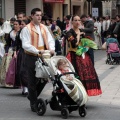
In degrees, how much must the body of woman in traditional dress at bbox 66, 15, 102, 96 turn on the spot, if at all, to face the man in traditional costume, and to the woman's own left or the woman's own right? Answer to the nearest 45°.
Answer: approximately 90° to the woman's own right

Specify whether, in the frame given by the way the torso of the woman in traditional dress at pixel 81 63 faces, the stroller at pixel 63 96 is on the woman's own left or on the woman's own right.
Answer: on the woman's own right

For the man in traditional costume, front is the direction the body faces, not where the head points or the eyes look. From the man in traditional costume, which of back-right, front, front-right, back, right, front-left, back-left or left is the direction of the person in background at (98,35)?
back-left

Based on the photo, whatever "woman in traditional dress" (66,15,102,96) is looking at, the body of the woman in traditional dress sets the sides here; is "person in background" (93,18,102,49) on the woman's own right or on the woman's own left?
on the woman's own left

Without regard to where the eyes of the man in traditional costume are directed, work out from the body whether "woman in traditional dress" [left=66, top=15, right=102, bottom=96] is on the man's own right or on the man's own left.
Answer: on the man's own left

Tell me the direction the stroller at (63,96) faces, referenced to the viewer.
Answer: facing the viewer and to the right of the viewer

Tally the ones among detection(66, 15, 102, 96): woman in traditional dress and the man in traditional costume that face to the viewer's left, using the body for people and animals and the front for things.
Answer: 0

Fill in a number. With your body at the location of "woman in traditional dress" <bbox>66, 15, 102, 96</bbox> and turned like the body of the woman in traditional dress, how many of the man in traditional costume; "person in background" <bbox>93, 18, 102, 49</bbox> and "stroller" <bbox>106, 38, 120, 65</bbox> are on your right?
1

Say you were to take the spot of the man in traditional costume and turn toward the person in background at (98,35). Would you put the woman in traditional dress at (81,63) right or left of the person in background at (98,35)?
right

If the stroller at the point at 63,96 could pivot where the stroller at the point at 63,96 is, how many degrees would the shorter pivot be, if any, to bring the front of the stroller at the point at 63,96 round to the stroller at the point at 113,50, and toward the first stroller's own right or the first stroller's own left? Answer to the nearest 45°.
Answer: approximately 135° to the first stroller's own left

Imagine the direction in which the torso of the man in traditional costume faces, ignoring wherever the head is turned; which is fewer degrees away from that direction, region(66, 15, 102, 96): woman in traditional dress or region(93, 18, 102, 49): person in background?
the woman in traditional dress
